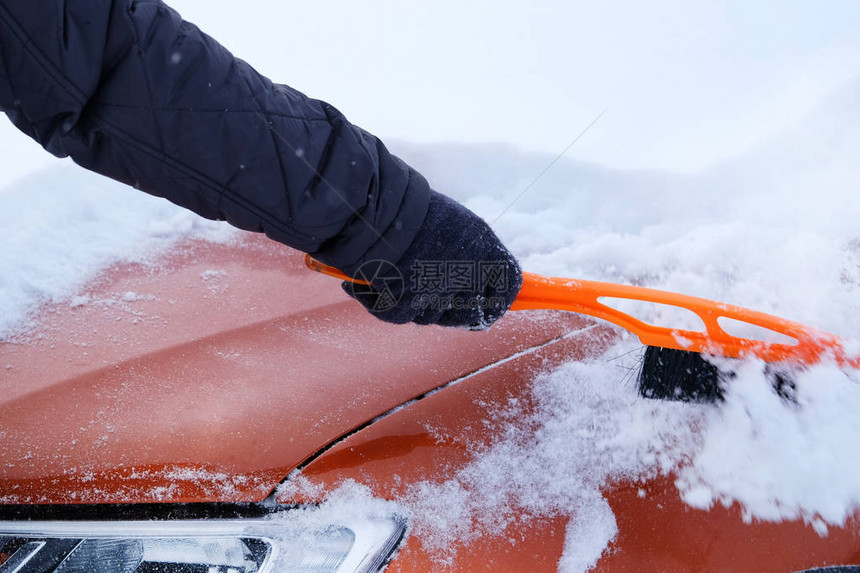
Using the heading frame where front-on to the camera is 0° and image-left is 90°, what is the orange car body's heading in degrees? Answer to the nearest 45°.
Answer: approximately 45°
